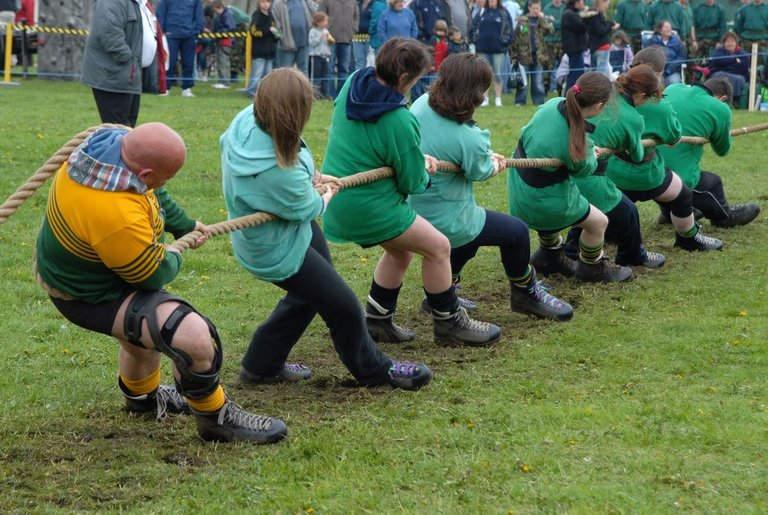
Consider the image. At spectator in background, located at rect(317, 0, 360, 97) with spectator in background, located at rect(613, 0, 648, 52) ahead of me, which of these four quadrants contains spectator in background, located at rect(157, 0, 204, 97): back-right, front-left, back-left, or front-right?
back-left

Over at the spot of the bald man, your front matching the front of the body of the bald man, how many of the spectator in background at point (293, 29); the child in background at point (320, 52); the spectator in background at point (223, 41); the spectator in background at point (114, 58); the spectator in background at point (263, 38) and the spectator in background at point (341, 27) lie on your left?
6

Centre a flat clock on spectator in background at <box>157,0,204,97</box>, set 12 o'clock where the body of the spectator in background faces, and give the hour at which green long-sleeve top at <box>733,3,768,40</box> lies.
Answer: The green long-sleeve top is roughly at 9 o'clock from the spectator in background.

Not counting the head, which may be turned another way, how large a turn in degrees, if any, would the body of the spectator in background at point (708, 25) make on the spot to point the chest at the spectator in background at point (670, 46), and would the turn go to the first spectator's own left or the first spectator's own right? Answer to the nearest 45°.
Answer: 0° — they already face them

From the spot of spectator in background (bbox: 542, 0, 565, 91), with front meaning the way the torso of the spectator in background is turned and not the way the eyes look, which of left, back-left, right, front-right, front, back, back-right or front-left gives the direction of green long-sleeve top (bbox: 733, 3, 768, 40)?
left

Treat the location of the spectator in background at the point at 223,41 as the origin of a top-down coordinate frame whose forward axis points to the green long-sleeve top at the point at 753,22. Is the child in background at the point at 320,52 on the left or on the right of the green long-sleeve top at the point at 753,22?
right

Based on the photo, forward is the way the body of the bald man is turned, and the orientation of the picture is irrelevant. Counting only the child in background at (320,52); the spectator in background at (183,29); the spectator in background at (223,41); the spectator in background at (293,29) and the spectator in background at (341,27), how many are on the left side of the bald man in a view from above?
5

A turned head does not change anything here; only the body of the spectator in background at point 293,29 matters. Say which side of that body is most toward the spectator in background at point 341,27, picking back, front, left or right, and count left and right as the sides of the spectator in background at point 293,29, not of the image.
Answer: left

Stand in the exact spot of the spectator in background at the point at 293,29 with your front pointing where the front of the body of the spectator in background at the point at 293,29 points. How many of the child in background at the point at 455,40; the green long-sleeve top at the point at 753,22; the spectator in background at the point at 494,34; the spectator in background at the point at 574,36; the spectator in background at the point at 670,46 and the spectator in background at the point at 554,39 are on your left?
6

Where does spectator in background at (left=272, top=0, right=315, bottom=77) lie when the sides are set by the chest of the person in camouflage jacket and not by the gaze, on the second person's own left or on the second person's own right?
on the second person's own right

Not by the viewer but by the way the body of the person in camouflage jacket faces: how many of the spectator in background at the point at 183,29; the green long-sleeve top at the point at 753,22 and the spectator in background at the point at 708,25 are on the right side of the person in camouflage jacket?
1

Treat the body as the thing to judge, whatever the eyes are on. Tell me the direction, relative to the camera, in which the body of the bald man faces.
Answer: to the viewer's right

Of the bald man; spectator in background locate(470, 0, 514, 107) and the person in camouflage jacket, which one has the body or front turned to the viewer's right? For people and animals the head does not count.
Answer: the bald man

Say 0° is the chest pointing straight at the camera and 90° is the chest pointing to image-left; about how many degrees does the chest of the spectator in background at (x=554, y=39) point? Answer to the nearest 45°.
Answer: approximately 0°
